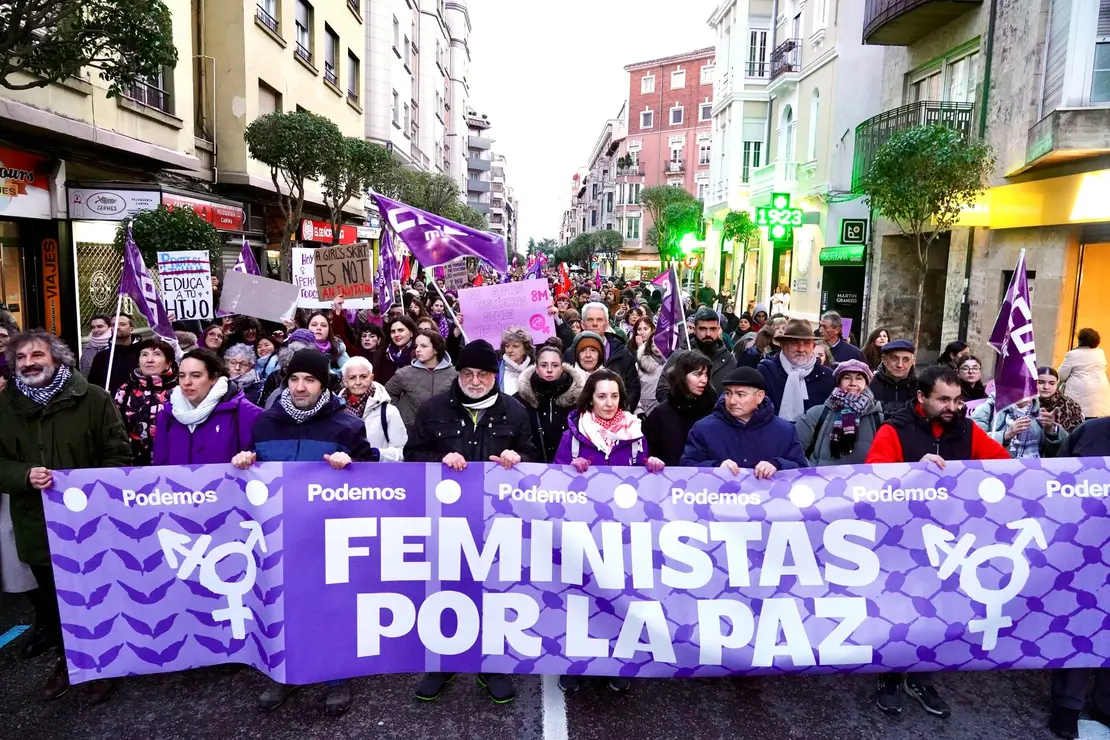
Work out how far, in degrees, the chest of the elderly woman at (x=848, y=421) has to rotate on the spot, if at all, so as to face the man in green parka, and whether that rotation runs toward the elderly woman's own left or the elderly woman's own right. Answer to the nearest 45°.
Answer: approximately 45° to the elderly woman's own right

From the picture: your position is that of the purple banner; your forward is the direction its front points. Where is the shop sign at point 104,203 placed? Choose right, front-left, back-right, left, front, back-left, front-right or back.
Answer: back-right

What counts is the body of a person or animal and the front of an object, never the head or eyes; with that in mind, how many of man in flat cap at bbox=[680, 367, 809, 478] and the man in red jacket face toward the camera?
2

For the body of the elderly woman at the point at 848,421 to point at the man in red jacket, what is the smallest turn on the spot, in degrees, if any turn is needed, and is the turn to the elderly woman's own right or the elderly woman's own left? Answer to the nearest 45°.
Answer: approximately 45° to the elderly woman's own left

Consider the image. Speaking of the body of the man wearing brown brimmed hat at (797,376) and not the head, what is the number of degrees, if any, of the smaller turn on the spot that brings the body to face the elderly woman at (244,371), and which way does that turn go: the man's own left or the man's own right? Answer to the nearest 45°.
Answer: approximately 90° to the man's own right

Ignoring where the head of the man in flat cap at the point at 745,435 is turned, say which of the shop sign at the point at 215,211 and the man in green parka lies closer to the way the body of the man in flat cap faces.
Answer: the man in green parka

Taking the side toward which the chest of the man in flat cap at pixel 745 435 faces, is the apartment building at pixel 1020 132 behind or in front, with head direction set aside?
behind

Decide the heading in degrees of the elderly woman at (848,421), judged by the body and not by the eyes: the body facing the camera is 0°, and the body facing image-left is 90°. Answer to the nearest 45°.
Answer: approximately 0°

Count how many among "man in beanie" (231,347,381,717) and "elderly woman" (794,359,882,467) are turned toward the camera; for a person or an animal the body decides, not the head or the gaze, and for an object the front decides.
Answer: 2

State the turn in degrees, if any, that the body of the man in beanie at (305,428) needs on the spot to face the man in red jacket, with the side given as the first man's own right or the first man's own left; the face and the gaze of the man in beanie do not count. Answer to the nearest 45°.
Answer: approximately 90° to the first man's own left

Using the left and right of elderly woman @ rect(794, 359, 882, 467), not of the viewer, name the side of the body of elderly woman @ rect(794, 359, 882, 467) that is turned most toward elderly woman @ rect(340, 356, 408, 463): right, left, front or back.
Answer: right
